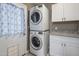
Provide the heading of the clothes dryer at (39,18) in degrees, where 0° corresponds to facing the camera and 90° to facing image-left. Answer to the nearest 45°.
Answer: approximately 45°

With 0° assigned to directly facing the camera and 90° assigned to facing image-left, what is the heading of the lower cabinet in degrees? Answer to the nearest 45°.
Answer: approximately 45°

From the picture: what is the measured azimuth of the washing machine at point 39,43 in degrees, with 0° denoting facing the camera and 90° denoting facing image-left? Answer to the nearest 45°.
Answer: approximately 45°
